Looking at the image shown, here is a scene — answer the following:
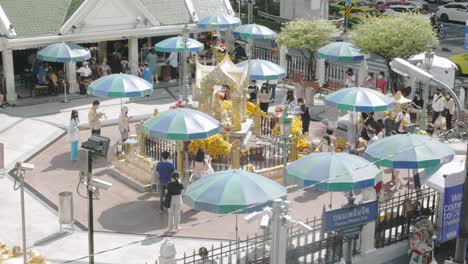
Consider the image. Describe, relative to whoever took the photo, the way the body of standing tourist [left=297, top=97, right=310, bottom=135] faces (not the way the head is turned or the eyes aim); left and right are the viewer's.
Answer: facing to the left of the viewer

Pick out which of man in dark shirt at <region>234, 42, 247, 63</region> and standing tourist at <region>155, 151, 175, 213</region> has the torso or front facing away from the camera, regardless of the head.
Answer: the standing tourist

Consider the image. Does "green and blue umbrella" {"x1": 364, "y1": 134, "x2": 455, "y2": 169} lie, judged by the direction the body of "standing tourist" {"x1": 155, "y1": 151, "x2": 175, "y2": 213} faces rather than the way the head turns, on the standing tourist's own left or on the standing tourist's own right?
on the standing tourist's own right

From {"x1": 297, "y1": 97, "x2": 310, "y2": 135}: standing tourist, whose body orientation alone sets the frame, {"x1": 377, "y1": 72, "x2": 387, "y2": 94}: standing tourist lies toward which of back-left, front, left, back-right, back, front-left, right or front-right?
back-right

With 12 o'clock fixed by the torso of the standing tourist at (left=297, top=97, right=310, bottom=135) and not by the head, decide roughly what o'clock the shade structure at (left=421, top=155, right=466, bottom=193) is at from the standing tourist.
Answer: The shade structure is roughly at 8 o'clock from the standing tourist.

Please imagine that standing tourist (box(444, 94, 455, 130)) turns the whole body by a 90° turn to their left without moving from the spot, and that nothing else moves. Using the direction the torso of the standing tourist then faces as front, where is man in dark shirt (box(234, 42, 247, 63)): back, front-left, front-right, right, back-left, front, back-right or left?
back-right

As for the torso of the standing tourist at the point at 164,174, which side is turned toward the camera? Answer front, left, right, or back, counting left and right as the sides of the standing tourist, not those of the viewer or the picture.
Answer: back
